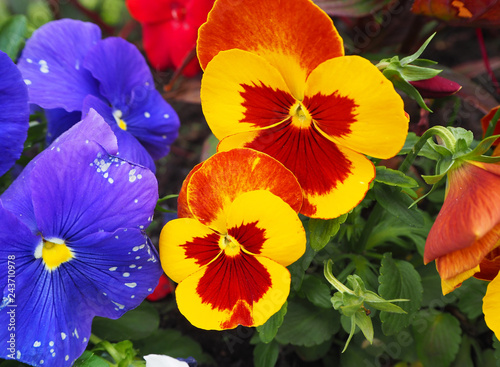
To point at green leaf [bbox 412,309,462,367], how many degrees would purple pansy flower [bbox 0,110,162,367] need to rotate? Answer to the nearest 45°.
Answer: approximately 90° to its left

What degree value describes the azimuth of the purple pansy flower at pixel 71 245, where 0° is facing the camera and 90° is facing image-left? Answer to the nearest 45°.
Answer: approximately 0°
